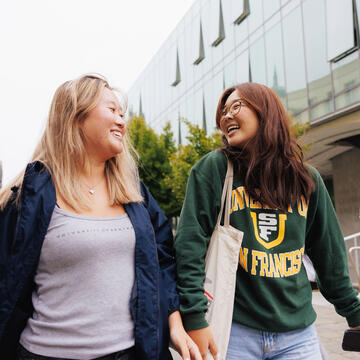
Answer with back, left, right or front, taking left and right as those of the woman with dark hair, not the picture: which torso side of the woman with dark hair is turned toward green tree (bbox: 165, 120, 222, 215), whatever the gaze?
back

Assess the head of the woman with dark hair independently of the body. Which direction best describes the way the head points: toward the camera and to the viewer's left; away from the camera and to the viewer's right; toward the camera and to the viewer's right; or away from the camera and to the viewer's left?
toward the camera and to the viewer's left

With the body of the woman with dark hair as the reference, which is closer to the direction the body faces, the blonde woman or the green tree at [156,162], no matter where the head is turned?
the blonde woman

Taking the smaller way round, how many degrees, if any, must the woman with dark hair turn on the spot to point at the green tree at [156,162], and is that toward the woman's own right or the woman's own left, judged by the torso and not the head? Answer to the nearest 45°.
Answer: approximately 180°

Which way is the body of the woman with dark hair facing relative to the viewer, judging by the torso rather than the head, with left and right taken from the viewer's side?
facing the viewer

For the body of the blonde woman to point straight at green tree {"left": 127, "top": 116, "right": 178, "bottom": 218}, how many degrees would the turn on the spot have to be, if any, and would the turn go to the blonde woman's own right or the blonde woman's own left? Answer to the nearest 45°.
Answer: approximately 180°

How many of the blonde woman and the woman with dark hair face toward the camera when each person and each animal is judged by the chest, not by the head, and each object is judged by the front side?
2

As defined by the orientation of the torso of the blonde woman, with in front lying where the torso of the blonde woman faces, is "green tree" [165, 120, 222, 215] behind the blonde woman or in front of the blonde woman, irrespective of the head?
behind
